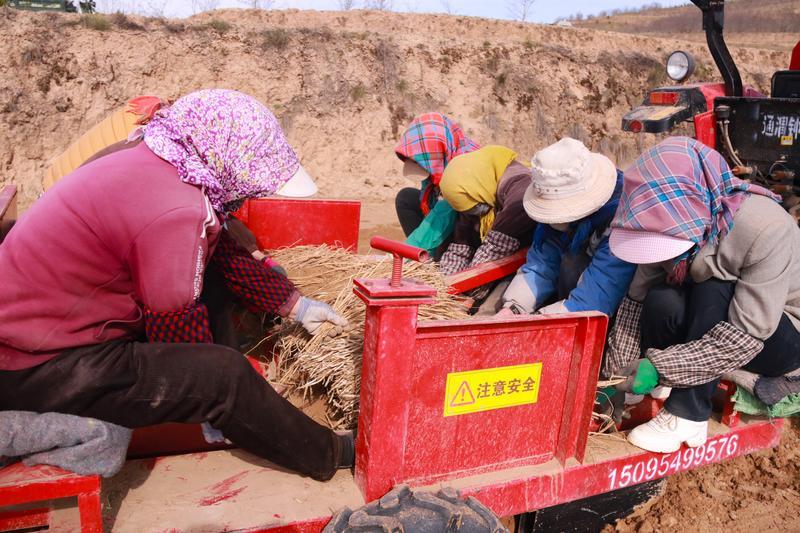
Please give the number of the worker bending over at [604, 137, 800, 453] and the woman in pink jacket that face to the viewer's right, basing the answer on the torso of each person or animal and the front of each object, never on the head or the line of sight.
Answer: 1

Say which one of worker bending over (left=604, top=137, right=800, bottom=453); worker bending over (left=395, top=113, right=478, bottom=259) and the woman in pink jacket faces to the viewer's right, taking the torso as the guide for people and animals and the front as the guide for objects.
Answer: the woman in pink jacket

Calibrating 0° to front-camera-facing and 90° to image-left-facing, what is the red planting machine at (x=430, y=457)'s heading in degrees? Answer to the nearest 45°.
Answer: approximately 225°

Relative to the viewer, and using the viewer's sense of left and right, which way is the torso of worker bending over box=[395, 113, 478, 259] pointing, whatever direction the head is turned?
facing the viewer and to the left of the viewer

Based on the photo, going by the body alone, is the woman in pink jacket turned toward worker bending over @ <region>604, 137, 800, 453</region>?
yes

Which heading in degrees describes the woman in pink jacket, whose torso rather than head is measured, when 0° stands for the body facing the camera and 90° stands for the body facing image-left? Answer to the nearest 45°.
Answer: approximately 270°

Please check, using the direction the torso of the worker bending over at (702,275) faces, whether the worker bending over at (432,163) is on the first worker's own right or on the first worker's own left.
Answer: on the first worker's own right

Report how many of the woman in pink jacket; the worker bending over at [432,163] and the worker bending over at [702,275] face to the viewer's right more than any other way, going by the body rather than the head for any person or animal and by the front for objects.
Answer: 1

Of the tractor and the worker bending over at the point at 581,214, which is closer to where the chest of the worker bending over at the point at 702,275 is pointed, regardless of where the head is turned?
the worker bending over

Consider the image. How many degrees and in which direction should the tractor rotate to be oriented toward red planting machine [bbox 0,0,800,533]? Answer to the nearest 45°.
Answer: approximately 135° to its right

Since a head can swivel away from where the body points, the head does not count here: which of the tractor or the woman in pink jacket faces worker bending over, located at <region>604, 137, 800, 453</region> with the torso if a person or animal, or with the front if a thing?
the woman in pink jacket

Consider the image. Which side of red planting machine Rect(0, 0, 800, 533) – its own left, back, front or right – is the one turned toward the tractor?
front

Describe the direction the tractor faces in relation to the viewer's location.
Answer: facing away from the viewer and to the right of the viewer
